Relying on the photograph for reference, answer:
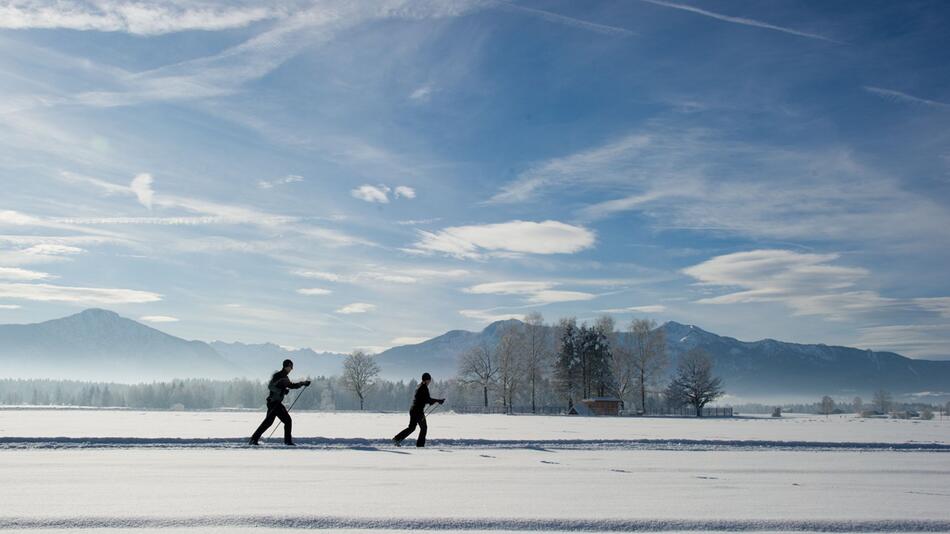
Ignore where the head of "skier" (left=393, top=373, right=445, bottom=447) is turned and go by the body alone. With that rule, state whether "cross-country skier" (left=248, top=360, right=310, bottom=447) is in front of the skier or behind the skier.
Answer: behind

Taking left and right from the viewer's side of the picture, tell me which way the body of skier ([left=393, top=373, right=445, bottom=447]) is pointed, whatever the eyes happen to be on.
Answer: facing to the right of the viewer

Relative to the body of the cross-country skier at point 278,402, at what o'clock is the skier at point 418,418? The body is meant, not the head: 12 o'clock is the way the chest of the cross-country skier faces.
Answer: The skier is roughly at 12 o'clock from the cross-country skier.

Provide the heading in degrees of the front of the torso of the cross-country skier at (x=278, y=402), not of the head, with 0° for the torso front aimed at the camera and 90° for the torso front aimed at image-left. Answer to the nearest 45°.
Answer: approximately 270°

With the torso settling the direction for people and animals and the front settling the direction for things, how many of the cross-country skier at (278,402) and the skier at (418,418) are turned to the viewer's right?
2
